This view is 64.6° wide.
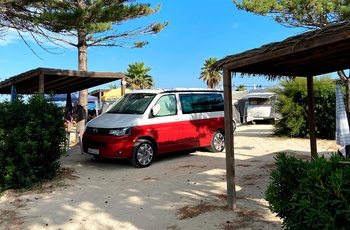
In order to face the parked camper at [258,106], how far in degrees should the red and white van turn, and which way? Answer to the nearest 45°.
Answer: approximately 180°

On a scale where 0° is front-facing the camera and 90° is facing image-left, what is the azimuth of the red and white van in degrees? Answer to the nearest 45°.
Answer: approximately 45°

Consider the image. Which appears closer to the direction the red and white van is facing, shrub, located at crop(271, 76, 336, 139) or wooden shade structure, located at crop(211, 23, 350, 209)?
the wooden shade structure

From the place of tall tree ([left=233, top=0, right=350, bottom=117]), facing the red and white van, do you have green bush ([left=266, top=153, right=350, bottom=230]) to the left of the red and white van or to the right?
left

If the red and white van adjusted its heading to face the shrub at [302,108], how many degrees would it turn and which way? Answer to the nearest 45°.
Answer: approximately 180°

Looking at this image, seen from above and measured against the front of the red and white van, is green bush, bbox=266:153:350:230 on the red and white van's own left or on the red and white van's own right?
on the red and white van's own left

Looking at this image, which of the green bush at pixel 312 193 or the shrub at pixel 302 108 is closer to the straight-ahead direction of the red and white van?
the green bush

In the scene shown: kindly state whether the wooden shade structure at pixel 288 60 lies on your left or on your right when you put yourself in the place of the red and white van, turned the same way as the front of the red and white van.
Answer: on your left

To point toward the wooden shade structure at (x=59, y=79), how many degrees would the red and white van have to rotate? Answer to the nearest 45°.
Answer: approximately 45° to its right

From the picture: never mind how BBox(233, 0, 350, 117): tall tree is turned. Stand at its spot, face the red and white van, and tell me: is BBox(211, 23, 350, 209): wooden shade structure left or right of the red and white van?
left
